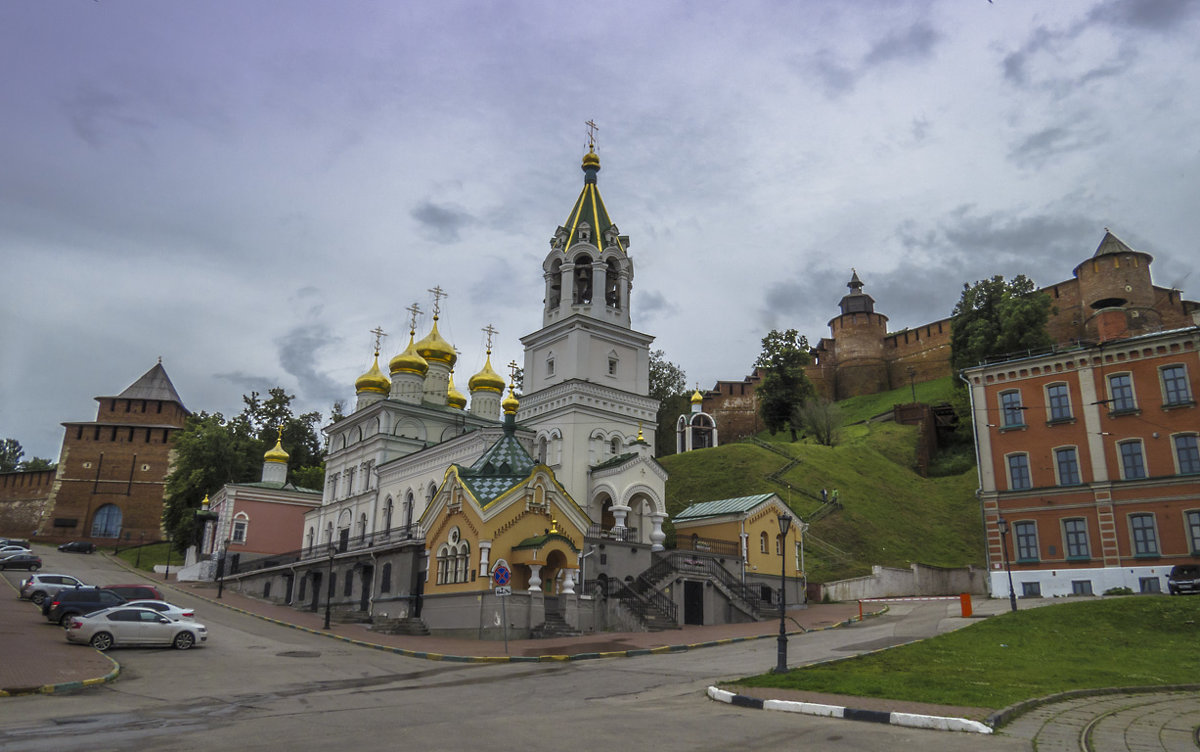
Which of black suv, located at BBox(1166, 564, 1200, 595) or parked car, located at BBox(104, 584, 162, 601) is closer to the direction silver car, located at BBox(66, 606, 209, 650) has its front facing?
the black suv

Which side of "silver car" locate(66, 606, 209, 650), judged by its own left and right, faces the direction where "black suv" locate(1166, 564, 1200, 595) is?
front

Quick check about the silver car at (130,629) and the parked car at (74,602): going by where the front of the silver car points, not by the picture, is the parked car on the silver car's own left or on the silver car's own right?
on the silver car's own left

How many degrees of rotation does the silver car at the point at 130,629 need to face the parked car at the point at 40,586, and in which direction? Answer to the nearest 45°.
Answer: approximately 90° to its left

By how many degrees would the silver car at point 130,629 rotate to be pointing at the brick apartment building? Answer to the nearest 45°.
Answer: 0° — it already faces it

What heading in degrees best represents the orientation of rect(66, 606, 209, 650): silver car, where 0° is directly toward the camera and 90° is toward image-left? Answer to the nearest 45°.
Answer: approximately 270°
